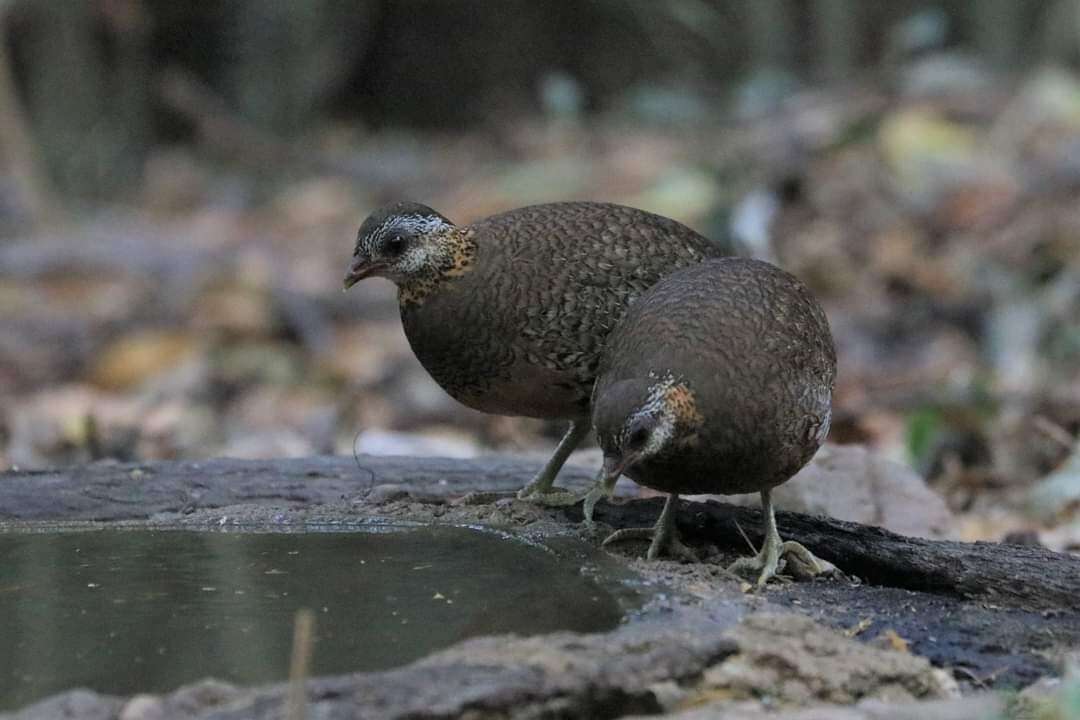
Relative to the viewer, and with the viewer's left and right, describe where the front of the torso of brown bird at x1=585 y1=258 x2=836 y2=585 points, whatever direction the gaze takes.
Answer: facing the viewer and to the left of the viewer

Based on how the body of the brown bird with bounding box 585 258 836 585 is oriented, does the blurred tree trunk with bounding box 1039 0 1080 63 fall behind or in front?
behind

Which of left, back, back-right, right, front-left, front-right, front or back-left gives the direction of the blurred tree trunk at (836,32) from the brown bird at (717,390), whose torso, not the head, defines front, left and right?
back-right

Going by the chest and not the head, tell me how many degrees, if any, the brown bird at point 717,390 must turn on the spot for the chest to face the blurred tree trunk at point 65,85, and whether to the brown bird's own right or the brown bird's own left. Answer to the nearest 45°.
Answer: approximately 90° to the brown bird's own right

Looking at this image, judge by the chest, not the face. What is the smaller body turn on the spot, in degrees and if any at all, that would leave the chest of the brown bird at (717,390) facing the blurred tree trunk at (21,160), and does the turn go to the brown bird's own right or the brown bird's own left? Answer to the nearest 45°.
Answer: approximately 90° to the brown bird's own right

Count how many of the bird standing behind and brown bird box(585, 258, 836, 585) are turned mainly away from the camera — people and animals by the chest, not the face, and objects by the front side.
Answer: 0

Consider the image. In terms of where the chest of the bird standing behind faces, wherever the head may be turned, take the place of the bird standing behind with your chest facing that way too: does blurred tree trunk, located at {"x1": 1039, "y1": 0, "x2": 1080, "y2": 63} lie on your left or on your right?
on your right

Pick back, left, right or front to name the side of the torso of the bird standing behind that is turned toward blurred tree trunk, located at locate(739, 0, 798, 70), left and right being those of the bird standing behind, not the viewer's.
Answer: right

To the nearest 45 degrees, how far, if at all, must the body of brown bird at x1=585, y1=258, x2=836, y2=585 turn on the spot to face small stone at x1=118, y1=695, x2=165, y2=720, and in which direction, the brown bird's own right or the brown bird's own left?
0° — it already faces it

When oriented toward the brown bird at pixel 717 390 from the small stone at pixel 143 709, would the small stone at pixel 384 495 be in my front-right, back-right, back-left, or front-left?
front-left

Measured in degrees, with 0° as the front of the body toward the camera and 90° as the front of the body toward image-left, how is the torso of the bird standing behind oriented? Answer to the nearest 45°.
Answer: approximately 90°
